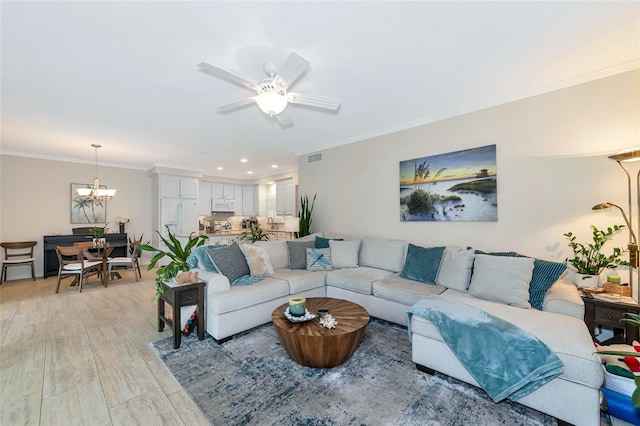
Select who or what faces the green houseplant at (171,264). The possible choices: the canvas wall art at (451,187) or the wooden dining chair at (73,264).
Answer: the canvas wall art

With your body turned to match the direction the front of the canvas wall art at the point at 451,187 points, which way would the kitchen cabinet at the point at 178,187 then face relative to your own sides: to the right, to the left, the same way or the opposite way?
to the left

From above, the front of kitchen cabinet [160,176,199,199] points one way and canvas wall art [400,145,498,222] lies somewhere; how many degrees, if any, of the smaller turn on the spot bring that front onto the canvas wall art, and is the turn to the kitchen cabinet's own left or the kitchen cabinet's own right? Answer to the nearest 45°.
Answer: approximately 45° to the kitchen cabinet's own left

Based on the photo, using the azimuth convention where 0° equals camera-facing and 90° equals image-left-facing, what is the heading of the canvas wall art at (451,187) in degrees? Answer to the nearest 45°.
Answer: approximately 45°

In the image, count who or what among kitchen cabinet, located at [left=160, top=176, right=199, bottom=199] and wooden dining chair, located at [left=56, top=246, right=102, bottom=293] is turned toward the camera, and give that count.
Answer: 1

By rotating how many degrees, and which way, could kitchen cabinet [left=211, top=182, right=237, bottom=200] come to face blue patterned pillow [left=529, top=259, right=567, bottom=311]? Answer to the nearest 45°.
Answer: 0° — it already faces it

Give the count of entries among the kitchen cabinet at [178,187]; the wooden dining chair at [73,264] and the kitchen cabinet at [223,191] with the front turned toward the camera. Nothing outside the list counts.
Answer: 2

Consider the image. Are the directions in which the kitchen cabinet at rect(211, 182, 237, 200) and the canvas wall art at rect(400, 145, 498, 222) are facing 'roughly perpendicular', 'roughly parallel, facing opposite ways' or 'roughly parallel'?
roughly perpendicular

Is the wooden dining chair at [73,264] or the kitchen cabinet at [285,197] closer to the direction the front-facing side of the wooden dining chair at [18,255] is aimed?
the wooden dining chair

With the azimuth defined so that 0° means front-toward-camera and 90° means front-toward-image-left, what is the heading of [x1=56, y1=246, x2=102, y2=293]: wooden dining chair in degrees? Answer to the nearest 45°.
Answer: approximately 225°

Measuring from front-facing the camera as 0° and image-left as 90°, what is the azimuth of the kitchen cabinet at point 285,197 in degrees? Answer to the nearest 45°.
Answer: approximately 45°

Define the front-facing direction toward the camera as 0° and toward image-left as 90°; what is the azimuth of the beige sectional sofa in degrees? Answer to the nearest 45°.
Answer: approximately 45°
